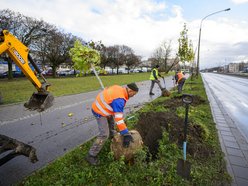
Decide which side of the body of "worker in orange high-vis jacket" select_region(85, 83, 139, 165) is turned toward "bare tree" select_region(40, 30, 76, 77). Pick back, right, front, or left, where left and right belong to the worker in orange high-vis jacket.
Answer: left

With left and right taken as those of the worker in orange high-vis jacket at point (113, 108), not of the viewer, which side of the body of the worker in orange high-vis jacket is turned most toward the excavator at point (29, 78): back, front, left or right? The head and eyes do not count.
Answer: back

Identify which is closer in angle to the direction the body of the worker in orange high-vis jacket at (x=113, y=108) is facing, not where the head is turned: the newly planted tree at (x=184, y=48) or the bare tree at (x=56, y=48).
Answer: the newly planted tree

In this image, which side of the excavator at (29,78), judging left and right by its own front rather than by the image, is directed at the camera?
right

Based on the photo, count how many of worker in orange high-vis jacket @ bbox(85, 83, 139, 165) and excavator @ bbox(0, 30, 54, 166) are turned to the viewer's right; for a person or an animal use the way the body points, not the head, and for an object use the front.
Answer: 2

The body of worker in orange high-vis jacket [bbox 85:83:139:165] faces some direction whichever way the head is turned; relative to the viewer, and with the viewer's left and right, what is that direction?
facing to the right of the viewer

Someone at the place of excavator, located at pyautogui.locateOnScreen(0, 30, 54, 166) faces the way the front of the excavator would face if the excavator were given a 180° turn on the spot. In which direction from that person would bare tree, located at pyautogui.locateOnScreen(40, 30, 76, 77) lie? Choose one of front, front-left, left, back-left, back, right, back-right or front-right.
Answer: right

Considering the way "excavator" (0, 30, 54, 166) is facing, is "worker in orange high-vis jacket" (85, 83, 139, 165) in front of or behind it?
in front
